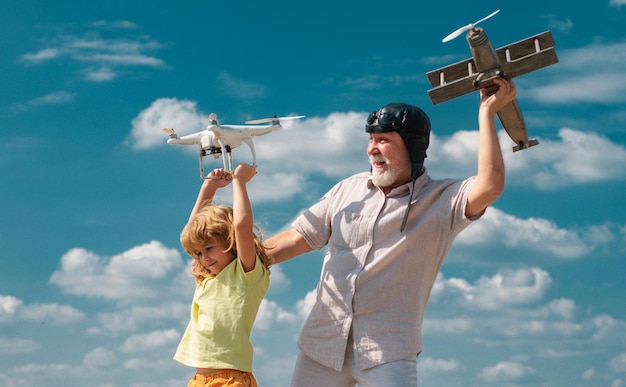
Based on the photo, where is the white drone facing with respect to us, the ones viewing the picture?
facing the viewer and to the left of the viewer
